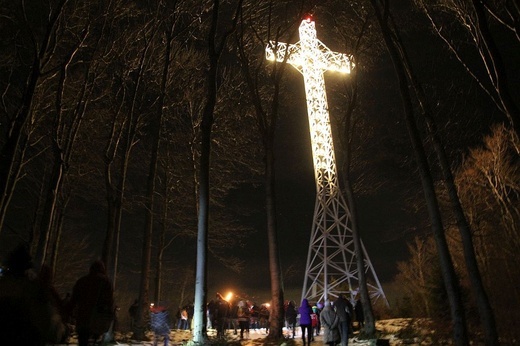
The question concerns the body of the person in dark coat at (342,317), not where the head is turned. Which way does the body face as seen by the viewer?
away from the camera

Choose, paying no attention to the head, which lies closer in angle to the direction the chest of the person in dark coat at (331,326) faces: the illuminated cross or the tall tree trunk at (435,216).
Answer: the illuminated cross

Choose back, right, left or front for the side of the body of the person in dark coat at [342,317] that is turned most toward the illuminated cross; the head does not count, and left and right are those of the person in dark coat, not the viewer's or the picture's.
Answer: front

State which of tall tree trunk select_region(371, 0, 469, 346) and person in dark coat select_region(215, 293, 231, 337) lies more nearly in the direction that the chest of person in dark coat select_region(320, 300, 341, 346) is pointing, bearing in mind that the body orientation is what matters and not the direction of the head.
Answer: the person in dark coat

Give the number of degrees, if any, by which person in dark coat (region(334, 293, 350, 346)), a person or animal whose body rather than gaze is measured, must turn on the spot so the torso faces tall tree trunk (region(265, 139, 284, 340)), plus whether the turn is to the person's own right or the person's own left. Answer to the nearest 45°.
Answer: approximately 45° to the person's own left

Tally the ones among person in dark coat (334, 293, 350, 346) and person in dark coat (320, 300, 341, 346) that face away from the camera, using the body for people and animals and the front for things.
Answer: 2

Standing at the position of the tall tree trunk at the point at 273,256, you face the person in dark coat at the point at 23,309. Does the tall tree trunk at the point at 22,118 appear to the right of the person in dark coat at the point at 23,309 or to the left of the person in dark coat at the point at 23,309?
right

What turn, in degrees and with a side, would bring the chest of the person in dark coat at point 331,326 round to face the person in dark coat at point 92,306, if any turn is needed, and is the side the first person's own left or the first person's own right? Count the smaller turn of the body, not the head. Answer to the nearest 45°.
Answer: approximately 135° to the first person's own left

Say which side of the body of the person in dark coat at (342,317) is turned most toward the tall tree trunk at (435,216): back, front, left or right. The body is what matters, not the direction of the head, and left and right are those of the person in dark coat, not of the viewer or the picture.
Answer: right

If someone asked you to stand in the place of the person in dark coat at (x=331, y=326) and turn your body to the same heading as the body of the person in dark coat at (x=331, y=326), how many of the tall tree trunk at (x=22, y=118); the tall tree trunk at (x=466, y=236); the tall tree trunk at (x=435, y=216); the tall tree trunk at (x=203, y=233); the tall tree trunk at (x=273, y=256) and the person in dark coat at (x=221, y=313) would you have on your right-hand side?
2

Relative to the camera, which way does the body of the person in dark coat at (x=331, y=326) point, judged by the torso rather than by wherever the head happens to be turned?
away from the camera

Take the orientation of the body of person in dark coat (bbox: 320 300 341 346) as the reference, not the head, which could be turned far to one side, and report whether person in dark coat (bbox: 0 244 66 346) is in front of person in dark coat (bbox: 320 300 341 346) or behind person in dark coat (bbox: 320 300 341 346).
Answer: behind

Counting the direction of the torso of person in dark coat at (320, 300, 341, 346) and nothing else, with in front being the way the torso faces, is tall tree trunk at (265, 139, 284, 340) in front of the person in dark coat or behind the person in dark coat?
in front

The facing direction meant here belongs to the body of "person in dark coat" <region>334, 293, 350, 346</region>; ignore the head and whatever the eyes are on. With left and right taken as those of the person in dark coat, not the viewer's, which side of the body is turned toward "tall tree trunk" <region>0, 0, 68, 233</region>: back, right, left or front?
left
